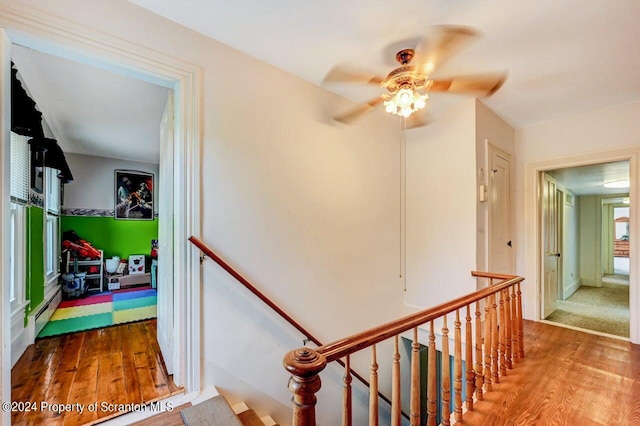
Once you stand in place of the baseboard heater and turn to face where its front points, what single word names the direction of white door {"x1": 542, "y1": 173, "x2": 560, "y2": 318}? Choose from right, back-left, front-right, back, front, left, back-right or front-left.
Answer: front-right

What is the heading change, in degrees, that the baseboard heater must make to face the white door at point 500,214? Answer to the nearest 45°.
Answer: approximately 45° to its right

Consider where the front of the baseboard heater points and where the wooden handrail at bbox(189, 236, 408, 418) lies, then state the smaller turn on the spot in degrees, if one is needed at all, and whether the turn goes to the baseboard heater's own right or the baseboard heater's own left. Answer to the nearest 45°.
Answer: approximately 90° to the baseboard heater's own right

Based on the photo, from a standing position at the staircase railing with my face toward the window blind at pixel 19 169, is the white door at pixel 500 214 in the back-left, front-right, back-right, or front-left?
back-right

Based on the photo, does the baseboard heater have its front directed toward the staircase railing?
no

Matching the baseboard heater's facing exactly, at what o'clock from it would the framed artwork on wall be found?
The framed artwork on wall is roughly at 10 o'clock from the baseboard heater.

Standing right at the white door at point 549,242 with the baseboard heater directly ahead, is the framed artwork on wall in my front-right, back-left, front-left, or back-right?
front-right

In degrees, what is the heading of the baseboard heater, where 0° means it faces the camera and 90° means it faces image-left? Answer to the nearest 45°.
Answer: approximately 270°

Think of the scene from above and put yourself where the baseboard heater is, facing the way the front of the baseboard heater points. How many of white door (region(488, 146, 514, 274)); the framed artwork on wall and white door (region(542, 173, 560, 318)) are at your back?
0
